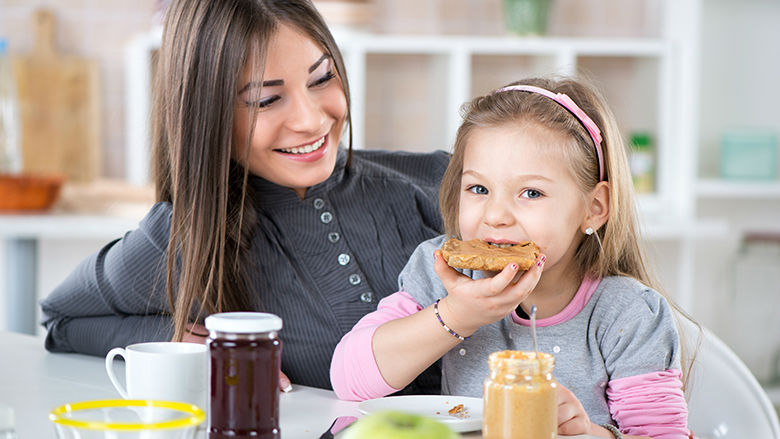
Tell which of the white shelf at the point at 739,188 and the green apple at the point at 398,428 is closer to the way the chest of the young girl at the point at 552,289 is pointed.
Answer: the green apple

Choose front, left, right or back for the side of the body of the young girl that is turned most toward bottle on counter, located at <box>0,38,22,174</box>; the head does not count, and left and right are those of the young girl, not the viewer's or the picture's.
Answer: right

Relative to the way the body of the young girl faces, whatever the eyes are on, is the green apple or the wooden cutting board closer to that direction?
the green apple

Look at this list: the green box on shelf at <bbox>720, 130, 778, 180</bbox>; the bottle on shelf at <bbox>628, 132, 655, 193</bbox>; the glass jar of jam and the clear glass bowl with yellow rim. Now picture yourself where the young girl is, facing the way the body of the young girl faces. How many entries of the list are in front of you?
2

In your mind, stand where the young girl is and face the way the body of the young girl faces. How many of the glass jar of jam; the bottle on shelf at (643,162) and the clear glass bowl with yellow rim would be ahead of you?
2

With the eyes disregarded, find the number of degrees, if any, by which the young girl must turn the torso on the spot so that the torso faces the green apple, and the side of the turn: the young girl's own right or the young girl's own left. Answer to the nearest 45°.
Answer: approximately 45° to the young girl's own left

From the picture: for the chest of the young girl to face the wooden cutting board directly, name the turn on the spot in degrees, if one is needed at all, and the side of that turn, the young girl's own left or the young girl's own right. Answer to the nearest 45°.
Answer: approximately 90° to the young girl's own right

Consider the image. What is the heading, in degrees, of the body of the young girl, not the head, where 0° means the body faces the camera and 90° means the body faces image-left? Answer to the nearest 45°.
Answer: approximately 45°
